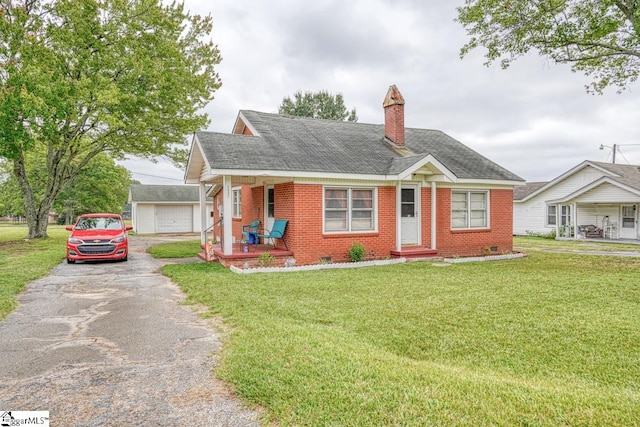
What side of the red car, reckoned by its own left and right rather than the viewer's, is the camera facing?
front

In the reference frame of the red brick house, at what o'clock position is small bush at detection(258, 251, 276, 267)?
The small bush is roughly at 1 o'clock from the red brick house.

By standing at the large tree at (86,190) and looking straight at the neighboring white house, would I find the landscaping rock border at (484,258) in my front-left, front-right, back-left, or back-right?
front-right

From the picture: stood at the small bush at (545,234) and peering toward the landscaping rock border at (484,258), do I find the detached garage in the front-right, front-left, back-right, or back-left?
front-right

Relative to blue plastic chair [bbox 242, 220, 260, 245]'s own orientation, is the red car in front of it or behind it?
in front

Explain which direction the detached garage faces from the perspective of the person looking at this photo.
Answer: facing the viewer

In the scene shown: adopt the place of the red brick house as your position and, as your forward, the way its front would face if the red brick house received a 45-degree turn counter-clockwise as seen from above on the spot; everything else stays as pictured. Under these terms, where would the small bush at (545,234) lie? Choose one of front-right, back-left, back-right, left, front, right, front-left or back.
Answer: front-left

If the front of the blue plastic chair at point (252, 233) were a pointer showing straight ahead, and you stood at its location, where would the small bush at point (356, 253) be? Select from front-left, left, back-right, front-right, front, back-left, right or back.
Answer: left

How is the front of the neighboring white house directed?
toward the camera

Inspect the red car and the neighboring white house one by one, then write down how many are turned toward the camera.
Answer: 2

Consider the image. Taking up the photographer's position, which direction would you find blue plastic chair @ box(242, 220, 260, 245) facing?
facing the viewer and to the left of the viewer

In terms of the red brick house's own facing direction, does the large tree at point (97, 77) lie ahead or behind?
behind

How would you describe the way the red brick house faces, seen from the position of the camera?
facing the viewer and to the right of the viewer

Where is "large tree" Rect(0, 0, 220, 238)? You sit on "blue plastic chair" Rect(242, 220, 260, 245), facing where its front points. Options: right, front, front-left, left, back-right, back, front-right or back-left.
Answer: right

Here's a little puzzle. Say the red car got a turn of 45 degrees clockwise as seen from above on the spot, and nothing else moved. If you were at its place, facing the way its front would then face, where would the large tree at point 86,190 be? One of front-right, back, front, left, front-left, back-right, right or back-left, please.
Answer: back-right
